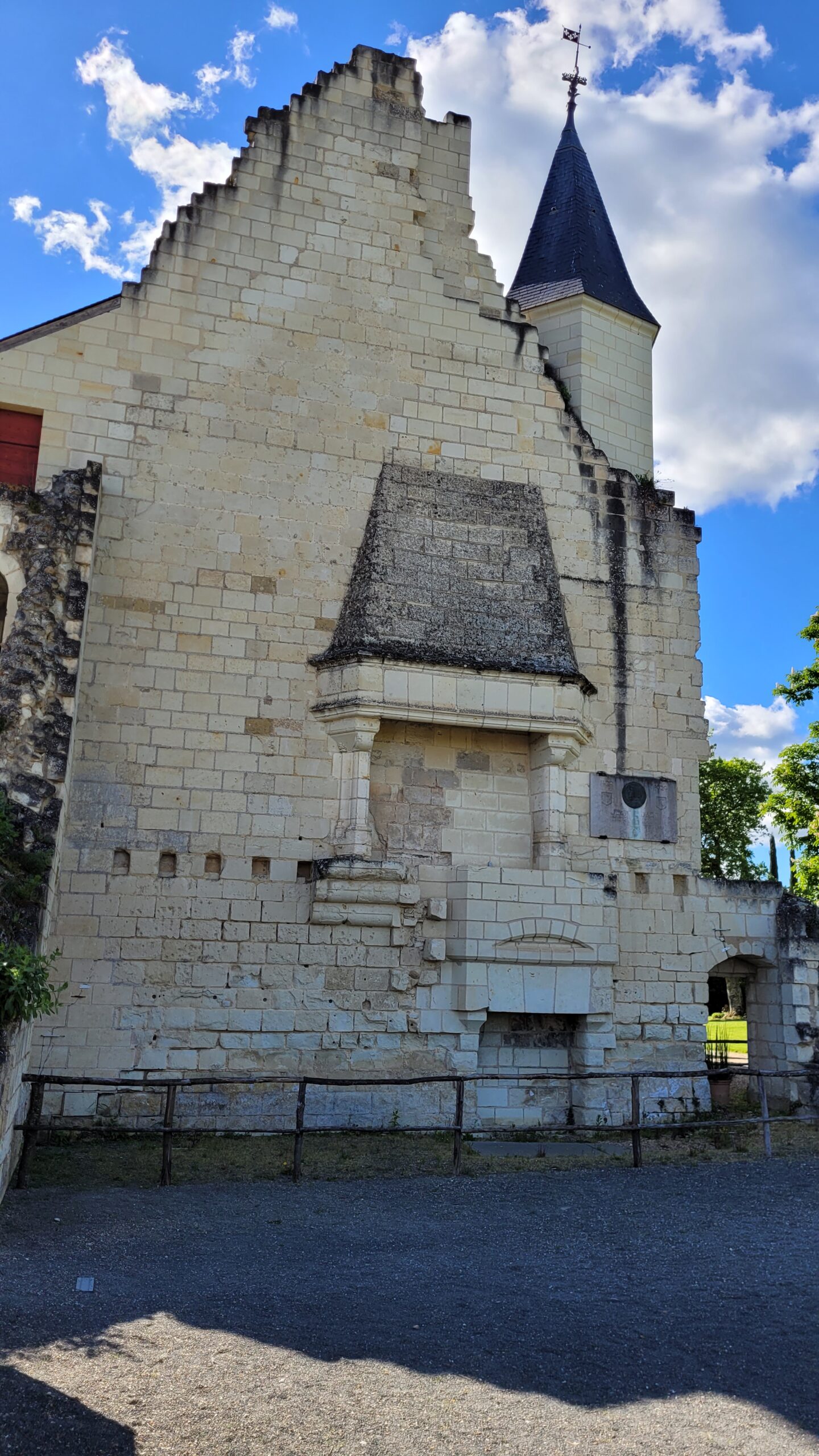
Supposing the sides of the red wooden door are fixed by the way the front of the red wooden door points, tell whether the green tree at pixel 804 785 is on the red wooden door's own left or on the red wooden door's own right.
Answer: on the red wooden door's own left

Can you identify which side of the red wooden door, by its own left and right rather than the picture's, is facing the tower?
left

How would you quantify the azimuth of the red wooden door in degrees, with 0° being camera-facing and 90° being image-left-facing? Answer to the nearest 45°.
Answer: approximately 0°
